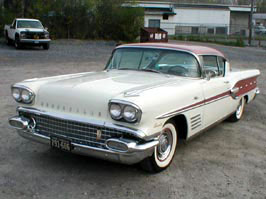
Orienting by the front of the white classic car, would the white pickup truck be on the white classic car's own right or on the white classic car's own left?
on the white classic car's own right

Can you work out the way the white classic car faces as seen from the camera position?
facing the viewer and to the left of the viewer

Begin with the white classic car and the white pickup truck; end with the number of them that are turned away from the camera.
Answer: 0

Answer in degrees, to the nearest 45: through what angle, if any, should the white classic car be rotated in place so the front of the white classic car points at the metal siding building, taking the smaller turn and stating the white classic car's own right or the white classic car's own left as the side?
approximately 135° to the white classic car's own right

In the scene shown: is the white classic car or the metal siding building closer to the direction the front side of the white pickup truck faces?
the white classic car

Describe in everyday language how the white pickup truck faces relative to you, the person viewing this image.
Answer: facing the viewer and to the right of the viewer

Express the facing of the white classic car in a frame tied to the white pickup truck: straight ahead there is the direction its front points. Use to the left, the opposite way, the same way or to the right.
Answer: to the right

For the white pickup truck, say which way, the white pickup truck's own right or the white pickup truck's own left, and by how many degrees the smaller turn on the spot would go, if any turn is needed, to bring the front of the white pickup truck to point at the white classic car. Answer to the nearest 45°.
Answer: approximately 45° to the white pickup truck's own right

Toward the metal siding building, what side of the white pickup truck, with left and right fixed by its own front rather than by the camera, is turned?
left
